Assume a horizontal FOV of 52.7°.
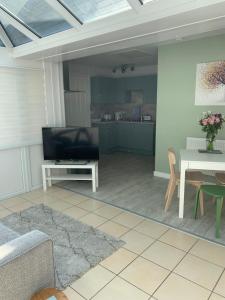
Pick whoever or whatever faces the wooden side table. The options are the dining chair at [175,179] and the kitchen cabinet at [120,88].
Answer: the kitchen cabinet

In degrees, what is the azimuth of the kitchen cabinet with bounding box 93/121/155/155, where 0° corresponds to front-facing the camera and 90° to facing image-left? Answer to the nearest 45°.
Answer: approximately 0°

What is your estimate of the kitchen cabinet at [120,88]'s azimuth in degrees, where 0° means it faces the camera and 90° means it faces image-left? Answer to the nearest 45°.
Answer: approximately 0°

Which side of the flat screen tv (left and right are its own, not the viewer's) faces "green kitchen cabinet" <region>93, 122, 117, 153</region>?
back

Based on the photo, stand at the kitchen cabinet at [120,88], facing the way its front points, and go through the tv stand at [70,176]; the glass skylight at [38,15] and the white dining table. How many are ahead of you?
3

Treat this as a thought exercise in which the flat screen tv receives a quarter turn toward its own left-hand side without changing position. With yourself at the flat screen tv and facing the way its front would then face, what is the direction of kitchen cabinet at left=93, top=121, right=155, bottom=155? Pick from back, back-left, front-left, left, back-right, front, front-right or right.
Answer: front-left

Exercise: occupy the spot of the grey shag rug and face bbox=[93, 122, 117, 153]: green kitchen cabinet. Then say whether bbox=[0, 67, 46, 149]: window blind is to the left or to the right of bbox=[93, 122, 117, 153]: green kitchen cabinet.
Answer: left

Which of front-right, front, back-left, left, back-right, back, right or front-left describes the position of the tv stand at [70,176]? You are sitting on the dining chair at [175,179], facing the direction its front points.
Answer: back

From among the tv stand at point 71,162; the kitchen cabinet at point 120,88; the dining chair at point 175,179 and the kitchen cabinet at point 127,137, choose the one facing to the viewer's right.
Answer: the dining chair

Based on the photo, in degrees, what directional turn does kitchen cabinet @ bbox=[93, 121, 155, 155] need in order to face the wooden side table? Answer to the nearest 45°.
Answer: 0° — it already faces it

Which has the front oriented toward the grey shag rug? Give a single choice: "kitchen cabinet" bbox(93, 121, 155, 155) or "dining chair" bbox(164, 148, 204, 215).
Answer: the kitchen cabinet

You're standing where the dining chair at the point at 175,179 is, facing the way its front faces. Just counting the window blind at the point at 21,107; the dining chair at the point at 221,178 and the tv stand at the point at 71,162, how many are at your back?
2

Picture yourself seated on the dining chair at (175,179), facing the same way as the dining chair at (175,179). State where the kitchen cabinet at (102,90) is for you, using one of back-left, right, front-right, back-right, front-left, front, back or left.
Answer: back-left
